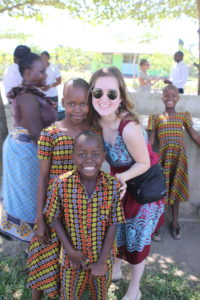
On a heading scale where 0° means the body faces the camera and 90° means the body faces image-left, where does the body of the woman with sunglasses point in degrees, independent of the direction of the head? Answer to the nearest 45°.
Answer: approximately 45°

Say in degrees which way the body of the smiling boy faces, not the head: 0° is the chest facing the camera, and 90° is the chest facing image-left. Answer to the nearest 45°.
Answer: approximately 0°

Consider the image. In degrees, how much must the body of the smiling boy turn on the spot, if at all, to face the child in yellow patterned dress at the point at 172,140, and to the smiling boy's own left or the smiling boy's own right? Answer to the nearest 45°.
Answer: approximately 135° to the smiling boy's own left

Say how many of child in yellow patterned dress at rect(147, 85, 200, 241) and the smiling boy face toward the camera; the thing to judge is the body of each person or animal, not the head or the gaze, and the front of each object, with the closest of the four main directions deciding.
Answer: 2

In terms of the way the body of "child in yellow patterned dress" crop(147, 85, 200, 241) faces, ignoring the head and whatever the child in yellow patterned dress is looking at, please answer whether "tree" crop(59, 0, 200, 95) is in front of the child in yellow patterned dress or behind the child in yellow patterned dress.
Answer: behind
